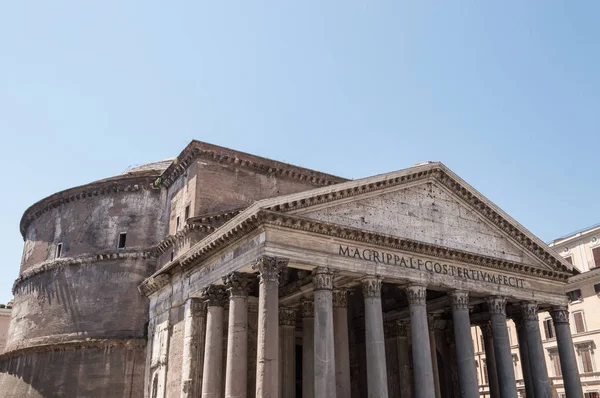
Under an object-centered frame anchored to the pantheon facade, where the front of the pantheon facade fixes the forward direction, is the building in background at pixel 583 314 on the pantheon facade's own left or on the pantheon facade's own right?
on the pantheon facade's own left

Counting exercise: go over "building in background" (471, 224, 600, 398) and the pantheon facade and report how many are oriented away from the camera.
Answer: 0

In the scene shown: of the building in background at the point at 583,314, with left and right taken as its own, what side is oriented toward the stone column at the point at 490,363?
front

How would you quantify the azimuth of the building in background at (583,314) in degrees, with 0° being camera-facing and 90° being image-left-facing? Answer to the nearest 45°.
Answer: approximately 45°

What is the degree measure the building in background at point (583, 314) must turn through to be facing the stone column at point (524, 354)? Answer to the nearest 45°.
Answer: approximately 45° to its left

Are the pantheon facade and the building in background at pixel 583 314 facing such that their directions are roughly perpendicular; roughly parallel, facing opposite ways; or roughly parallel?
roughly perpendicular

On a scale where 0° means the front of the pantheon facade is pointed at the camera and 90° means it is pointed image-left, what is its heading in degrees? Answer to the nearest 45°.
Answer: approximately 315°

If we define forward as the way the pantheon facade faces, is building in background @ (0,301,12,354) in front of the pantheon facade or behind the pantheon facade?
behind

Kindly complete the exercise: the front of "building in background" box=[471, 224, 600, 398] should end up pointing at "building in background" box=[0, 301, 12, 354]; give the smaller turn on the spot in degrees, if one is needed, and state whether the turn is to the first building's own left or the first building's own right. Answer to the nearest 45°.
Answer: approximately 45° to the first building's own right
